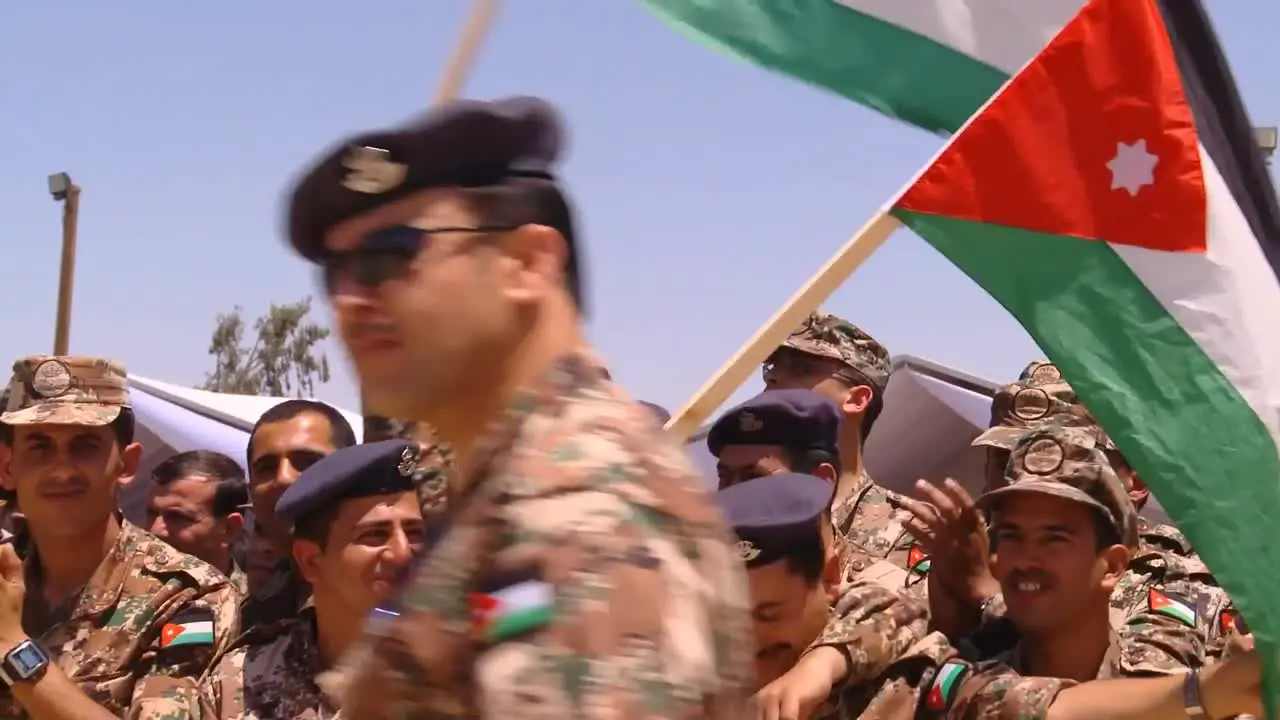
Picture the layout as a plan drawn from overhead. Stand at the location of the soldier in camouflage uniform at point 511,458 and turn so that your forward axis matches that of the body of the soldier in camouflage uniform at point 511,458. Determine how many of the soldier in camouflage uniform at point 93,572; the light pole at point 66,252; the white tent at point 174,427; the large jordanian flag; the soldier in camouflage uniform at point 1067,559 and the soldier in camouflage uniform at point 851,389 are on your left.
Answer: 0

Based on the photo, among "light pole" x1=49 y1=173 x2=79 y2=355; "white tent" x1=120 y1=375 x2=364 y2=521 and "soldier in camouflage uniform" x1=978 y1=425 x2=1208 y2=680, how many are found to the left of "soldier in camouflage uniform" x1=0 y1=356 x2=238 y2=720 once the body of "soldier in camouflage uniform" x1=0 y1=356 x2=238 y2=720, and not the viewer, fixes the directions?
1

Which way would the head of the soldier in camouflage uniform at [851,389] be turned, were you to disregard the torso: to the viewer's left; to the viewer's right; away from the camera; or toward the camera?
to the viewer's left

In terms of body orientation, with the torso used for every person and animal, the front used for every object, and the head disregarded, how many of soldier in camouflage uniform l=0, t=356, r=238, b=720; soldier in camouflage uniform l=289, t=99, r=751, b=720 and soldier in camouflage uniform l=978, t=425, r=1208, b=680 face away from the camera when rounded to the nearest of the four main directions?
0

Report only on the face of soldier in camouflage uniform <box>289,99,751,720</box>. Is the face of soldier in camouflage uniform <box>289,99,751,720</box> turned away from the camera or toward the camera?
toward the camera

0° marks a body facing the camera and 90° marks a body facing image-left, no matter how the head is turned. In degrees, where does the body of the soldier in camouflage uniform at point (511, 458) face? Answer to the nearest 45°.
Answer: approximately 90°

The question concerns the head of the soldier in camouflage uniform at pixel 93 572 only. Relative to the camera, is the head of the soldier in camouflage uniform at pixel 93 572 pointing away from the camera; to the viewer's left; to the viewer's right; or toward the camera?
toward the camera

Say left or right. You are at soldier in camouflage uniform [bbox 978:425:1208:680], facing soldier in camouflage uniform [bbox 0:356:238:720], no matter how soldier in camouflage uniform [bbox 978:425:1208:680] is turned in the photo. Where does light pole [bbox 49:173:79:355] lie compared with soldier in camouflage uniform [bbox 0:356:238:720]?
right

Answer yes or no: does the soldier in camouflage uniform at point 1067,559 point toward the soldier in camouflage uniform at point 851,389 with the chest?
no

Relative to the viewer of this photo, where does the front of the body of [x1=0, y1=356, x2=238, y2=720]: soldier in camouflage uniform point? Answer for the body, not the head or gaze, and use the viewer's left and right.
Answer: facing the viewer and to the left of the viewer

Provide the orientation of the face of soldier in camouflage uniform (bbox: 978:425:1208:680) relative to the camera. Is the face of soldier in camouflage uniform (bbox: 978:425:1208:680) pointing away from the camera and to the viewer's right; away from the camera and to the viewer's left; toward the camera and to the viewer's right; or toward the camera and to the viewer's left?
toward the camera and to the viewer's left

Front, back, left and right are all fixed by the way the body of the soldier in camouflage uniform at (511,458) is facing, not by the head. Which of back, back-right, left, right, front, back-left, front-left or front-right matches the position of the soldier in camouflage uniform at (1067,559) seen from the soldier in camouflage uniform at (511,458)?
back-right

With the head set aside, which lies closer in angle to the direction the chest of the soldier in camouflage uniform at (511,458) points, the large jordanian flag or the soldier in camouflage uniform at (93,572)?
the soldier in camouflage uniform
